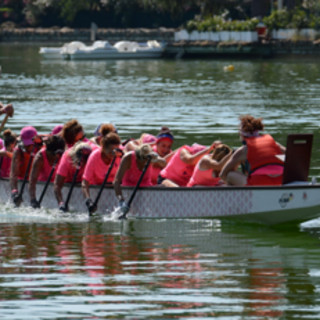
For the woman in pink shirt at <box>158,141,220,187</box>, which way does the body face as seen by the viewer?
to the viewer's right

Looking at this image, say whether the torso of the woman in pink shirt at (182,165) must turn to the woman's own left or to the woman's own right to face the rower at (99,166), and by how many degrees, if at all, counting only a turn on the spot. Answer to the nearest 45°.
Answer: approximately 180°

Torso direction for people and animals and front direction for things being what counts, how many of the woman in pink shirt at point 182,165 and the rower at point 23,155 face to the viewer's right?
2

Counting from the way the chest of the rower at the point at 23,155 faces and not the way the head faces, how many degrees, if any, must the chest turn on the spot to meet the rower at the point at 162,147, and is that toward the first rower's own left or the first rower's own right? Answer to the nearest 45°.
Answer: approximately 45° to the first rower's own right

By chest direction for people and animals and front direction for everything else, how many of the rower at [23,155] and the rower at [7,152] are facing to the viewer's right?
2

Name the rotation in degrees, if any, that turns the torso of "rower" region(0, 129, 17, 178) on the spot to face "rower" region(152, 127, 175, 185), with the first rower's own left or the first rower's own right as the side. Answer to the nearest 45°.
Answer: approximately 45° to the first rower's own right

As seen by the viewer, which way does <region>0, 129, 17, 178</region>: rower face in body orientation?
to the viewer's right
